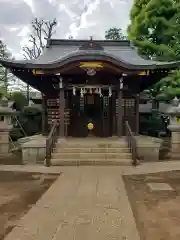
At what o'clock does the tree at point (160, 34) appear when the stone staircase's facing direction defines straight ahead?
The tree is roughly at 7 o'clock from the stone staircase.

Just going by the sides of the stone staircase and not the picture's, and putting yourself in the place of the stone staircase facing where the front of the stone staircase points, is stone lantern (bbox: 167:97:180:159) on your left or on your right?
on your left

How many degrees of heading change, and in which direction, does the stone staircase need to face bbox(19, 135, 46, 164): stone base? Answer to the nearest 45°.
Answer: approximately 90° to its right

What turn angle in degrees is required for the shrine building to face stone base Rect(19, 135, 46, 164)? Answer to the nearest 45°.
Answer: approximately 45° to its right

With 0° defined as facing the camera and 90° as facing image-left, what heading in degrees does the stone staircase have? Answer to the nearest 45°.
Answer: approximately 0°

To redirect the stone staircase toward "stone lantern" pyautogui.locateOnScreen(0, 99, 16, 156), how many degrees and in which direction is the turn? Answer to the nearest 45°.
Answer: approximately 135° to its right

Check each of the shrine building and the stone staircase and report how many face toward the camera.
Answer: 2

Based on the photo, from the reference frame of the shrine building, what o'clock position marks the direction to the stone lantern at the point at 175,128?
The stone lantern is roughly at 9 o'clock from the shrine building.
